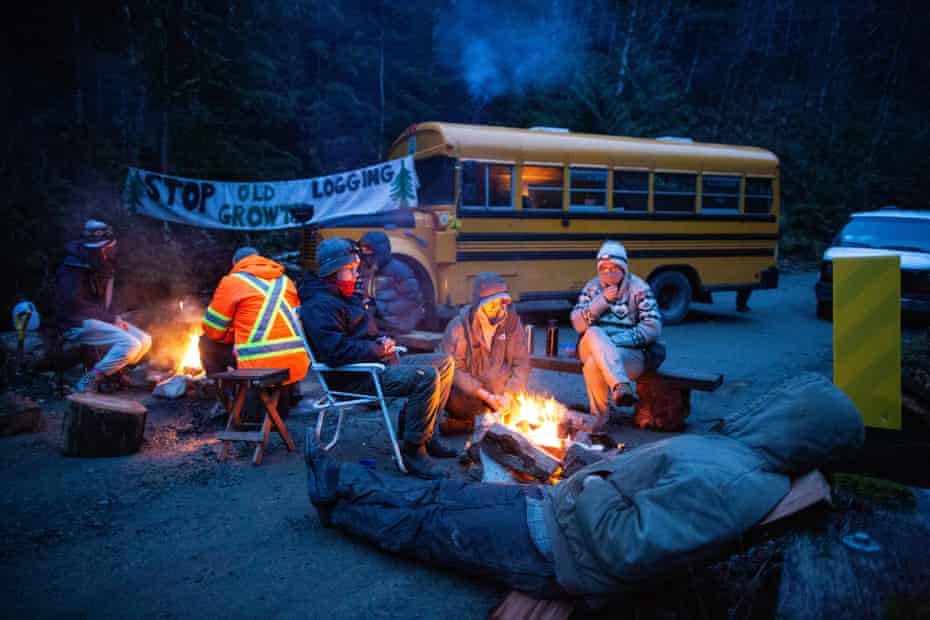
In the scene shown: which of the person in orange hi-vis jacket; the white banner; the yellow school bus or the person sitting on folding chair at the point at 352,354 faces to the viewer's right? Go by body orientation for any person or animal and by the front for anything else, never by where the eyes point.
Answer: the person sitting on folding chair

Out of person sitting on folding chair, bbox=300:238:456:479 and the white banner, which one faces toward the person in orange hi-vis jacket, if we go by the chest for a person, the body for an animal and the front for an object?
the white banner

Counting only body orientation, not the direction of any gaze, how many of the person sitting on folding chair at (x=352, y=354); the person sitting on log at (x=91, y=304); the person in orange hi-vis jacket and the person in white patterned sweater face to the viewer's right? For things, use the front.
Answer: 2

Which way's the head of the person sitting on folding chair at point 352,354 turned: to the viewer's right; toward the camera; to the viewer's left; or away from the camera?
to the viewer's right

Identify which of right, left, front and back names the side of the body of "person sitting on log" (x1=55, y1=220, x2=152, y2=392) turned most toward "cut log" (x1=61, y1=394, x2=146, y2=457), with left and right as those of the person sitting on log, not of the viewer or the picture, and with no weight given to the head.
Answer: right

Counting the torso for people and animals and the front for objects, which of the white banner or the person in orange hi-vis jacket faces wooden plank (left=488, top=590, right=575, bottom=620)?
the white banner

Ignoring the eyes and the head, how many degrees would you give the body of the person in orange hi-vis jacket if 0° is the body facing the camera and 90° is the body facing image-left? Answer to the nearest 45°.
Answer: approximately 135°

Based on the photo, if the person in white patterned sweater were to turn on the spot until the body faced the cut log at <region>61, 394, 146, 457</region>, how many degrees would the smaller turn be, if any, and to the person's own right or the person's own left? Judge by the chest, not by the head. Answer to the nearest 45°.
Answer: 0° — they already face it

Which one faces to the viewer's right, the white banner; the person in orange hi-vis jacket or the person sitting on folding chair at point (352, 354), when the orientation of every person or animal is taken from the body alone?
the person sitting on folding chair

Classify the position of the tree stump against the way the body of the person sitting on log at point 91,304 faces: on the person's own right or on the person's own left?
on the person's own right

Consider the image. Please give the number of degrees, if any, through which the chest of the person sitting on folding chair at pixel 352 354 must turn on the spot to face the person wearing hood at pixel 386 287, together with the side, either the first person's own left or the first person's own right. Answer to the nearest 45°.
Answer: approximately 90° to the first person's own left
